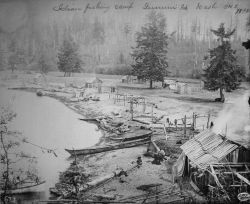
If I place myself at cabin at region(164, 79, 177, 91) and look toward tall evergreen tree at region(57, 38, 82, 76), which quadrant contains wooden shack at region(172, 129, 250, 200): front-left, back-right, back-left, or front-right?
back-left

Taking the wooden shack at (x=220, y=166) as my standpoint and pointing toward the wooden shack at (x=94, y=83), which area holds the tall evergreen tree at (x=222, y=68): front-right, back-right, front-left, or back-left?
front-right
